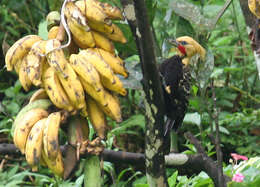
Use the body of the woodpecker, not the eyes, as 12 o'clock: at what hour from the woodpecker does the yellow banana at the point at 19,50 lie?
The yellow banana is roughly at 10 o'clock from the woodpecker.

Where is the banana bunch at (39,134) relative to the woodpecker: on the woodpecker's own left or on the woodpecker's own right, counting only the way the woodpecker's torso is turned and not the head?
on the woodpecker's own left

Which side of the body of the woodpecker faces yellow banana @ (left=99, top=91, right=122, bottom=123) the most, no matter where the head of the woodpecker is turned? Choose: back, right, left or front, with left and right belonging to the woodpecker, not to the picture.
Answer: front

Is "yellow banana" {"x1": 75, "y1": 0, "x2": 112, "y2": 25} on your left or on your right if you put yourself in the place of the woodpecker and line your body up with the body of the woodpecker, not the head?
on your left

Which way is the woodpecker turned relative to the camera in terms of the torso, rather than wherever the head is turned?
to the viewer's left
